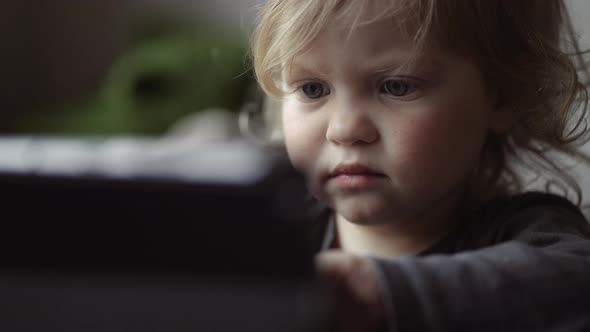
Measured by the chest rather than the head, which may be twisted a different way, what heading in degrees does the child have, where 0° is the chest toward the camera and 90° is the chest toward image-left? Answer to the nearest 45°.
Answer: approximately 45°

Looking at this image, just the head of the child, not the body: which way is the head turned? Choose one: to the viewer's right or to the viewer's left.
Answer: to the viewer's left
